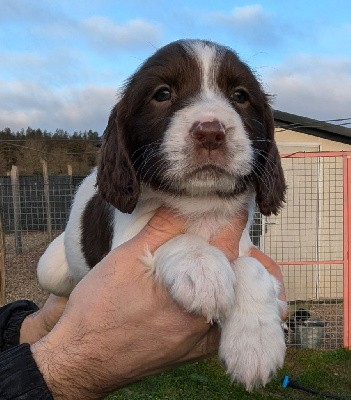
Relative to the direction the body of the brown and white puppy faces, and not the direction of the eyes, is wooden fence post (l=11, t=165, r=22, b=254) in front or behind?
behind

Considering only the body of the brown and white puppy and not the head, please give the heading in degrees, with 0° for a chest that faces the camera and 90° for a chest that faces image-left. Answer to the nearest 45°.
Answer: approximately 315°

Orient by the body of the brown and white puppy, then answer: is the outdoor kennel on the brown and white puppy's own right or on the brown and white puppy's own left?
on the brown and white puppy's own left
